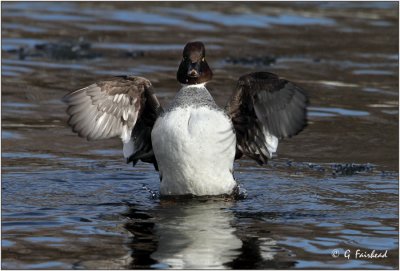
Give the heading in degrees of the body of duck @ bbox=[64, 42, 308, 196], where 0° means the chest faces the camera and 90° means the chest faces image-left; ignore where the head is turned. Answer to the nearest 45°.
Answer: approximately 0°
